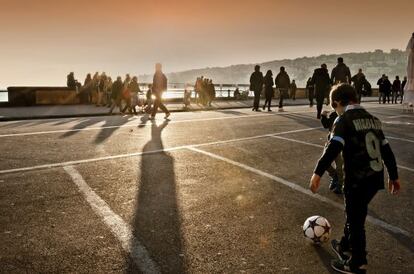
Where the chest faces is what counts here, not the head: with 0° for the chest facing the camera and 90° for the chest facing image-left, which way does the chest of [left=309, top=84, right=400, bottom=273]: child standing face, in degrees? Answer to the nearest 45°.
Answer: approximately 135°

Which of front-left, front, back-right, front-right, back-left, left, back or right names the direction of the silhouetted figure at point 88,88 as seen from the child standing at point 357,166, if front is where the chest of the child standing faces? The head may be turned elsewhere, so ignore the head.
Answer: front

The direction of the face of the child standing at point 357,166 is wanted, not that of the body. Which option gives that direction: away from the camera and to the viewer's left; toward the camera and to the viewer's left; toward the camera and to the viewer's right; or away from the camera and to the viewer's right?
away from the camera and to the viewer's left

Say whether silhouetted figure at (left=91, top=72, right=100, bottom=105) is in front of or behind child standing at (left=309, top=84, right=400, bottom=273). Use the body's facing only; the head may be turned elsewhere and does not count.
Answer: in front

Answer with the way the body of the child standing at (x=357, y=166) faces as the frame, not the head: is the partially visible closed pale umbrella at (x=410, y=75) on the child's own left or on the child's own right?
on the child's own right

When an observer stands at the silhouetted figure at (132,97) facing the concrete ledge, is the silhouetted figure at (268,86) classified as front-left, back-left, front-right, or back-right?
back-right

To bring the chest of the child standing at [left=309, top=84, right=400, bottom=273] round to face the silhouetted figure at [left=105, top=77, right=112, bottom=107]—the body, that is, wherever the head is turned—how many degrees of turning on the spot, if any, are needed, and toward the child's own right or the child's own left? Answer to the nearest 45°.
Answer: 0° — they already face them

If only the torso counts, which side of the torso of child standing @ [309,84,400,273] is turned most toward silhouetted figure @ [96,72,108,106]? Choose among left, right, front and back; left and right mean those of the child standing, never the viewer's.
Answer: front

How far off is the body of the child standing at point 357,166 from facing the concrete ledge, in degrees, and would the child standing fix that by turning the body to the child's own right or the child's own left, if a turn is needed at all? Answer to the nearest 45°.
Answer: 0° — they already face it

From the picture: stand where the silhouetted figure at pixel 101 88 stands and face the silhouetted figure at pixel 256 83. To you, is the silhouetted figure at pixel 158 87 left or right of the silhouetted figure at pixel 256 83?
right

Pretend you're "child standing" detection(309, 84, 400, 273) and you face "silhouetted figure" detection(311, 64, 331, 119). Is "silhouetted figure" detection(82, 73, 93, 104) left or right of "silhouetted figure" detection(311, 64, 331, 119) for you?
left

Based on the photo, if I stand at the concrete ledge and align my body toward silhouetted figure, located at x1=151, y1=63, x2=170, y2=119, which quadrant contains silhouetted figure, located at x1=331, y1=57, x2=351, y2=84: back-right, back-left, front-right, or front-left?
front-left

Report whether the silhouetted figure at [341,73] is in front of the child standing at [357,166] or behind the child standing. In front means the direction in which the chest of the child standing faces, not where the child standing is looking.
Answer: in front

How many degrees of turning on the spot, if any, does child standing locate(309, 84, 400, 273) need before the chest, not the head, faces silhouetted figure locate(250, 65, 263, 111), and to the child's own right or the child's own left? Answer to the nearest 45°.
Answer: approximately 45° to the child's own right

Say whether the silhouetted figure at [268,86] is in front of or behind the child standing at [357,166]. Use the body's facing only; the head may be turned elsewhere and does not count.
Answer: in front

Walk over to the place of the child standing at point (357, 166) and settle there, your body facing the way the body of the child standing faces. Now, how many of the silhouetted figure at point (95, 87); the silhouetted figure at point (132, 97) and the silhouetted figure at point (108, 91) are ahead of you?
3

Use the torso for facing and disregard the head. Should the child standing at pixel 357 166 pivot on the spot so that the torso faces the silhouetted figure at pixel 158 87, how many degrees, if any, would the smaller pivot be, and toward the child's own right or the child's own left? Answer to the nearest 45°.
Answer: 0° — they already face them

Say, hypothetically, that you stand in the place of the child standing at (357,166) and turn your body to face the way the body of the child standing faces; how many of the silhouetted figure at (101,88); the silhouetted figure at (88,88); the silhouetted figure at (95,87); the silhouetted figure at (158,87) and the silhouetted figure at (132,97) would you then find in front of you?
5

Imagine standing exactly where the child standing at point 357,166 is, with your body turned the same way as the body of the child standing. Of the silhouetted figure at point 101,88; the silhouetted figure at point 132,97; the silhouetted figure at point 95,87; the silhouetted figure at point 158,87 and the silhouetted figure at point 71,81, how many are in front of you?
5
